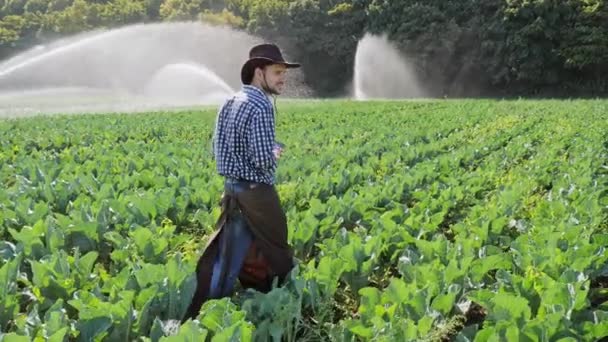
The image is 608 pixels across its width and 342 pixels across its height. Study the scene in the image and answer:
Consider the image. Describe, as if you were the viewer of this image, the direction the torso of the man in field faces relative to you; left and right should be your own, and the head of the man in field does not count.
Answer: facing away from the viewer and to the right of the viewer
